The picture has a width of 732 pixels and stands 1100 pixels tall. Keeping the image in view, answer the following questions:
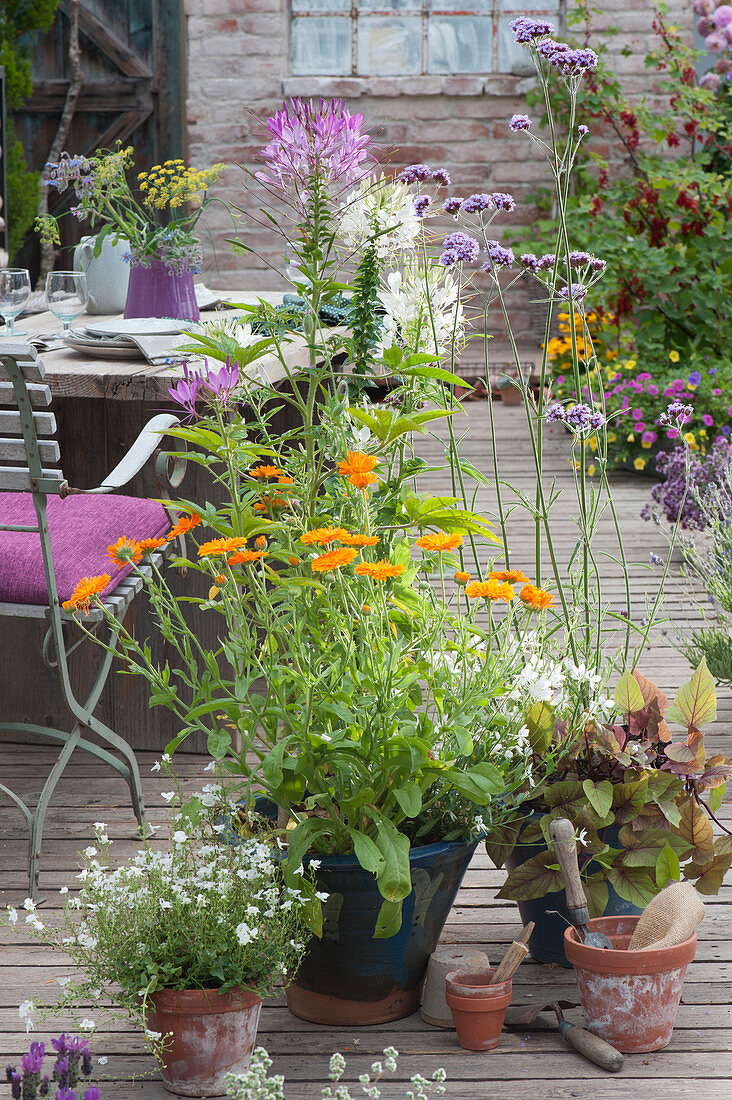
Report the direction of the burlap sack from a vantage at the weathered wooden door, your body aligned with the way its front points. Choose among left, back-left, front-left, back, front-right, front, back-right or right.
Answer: front

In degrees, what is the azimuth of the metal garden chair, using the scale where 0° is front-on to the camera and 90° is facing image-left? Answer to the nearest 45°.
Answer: approximately 225°

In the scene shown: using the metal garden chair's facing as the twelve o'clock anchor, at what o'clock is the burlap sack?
The burlap sack is roughly at 3 o'clock from the metal garden chair.

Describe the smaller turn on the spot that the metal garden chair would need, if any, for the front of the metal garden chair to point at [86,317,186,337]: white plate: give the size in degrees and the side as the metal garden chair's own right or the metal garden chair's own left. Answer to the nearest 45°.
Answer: approximately 45° to the metal garden chair's own left

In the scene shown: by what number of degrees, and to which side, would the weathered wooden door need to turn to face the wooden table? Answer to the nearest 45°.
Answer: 0° — it already faces it

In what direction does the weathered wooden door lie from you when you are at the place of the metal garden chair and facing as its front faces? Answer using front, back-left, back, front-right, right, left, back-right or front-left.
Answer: front-left

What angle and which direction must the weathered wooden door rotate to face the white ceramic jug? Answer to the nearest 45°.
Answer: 0° — it already faces it

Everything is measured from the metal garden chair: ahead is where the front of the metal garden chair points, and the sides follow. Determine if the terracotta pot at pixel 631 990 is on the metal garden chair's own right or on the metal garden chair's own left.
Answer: on the metal garden chair's own right

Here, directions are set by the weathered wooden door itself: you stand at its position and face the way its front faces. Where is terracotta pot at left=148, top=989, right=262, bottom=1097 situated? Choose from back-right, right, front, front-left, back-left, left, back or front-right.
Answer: front

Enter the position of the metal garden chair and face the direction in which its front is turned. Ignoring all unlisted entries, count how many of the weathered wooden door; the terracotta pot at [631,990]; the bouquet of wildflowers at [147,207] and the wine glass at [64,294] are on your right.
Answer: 1

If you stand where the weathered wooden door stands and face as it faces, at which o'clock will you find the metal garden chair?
The metal garden chair is roughly at 12 o'clock from the weathered wooden door.

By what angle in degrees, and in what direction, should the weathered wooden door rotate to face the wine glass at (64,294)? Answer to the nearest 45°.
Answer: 0° — it already faces it

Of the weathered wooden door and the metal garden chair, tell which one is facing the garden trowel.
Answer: the weathered wooden door

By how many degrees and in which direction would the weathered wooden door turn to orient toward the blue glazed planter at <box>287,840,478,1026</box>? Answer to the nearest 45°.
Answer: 0° — it already faces it

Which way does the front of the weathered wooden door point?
toward the camera

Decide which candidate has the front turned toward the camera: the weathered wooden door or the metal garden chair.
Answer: the weathered wooden door

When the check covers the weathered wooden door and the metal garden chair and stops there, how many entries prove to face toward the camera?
1
